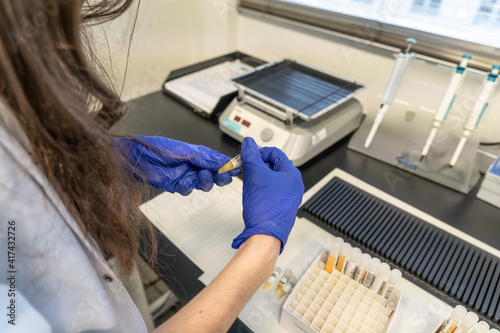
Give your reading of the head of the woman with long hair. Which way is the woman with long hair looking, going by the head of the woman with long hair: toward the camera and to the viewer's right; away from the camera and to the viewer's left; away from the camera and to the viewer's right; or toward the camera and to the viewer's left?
away from the camera and to the viewer's right

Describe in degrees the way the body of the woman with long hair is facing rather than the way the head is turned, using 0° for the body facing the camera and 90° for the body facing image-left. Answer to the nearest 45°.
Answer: approximately 270°

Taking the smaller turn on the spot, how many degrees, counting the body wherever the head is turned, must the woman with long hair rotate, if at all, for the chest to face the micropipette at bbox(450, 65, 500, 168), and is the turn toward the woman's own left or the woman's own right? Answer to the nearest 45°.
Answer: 0° — they already face it
